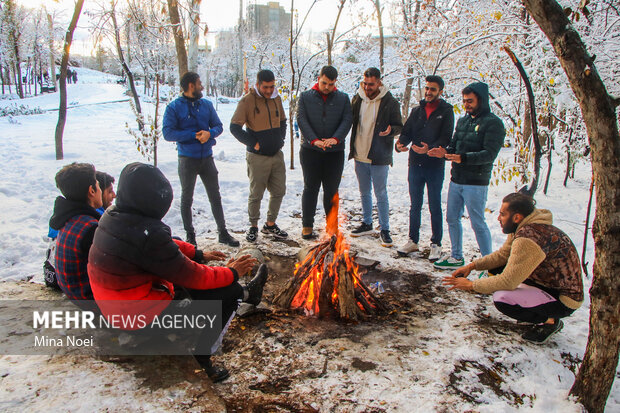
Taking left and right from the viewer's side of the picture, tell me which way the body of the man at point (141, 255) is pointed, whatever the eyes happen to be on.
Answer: facing away from the viewer and to the right of the viewer

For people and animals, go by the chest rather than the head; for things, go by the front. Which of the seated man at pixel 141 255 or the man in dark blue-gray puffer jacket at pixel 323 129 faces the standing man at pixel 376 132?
the seated man

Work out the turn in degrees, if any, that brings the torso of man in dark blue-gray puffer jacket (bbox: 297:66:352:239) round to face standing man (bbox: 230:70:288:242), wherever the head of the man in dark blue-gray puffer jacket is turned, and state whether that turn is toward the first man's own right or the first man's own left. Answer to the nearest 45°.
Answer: approximately 90° to the first man's own right

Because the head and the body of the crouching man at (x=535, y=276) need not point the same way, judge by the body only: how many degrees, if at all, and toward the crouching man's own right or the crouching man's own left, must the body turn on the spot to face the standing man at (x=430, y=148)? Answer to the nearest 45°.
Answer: approximately 45° to the crouching man's own right

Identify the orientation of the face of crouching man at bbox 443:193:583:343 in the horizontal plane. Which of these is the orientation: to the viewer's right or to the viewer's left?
to the viewer's left

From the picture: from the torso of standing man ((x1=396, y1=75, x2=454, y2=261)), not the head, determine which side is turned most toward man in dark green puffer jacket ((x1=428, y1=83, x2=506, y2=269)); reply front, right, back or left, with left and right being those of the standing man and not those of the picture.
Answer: left

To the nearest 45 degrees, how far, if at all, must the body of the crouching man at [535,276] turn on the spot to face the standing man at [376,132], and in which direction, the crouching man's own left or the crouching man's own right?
approximately 45° to the crouching man's own right

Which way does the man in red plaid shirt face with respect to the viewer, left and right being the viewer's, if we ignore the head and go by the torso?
facing away from the viewer and to the right of the viewer

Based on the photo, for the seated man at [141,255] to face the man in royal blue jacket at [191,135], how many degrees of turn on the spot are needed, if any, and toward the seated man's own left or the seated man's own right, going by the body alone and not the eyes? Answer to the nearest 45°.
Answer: approximately 45° to the seated man's own left
